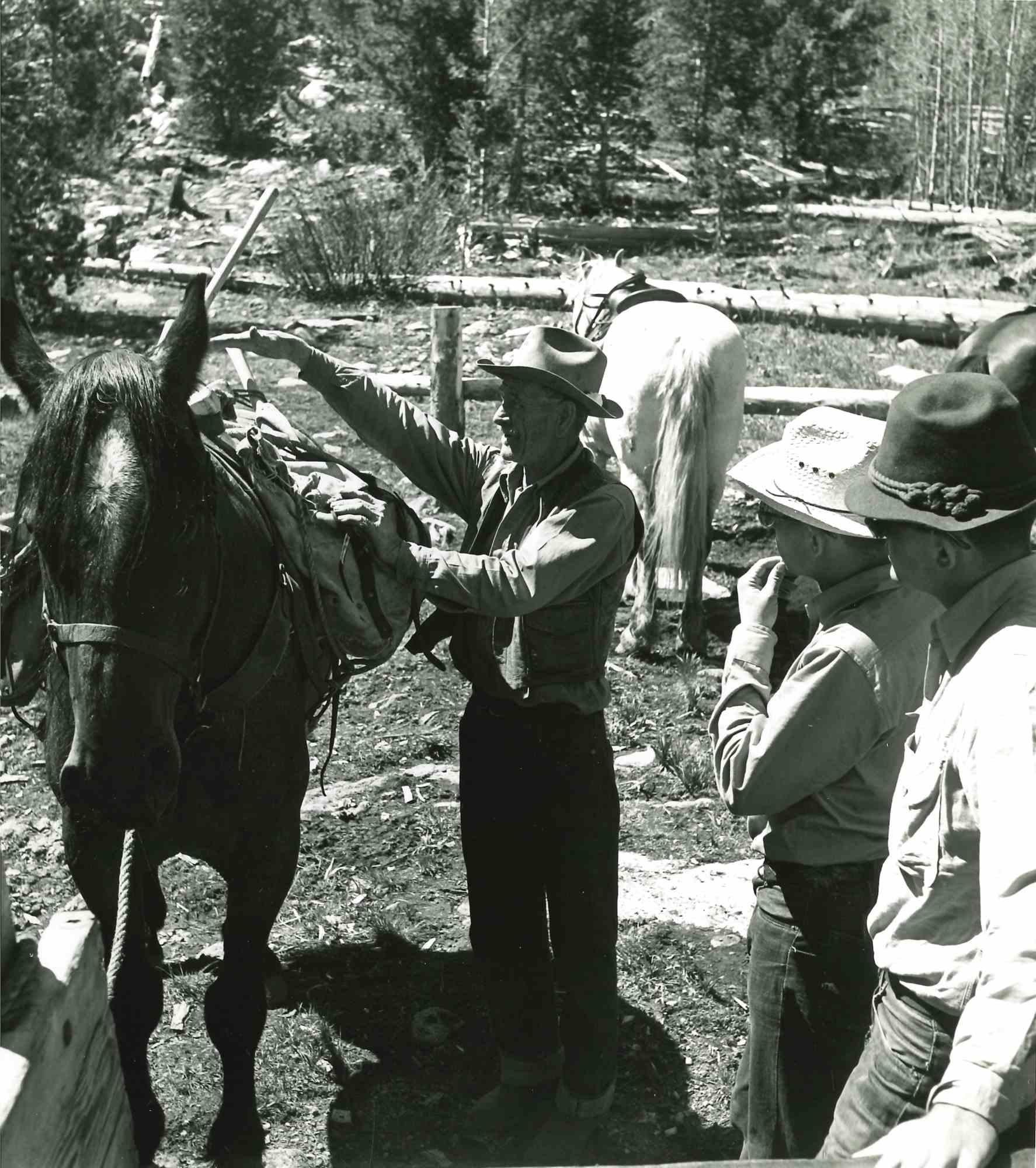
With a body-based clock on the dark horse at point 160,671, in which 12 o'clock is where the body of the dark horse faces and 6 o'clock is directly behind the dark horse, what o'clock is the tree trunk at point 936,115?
The tree trunk is roughly at 7 o'clock from the dark horse.

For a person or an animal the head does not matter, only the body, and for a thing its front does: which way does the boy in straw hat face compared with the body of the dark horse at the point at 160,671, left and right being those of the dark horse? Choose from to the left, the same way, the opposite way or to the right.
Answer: to the right

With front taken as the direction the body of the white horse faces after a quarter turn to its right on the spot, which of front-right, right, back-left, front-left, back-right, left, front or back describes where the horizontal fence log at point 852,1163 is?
back-right

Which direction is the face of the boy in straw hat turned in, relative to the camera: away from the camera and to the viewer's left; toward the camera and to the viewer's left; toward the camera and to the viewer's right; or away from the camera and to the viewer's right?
away from the camera and to the viewer's left

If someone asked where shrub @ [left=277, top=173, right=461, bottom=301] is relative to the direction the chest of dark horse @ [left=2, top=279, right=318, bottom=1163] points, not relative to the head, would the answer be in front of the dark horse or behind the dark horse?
behind

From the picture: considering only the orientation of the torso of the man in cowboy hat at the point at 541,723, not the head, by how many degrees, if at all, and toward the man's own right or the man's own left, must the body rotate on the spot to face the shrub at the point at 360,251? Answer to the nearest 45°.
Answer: approximately 135° to the man's own right

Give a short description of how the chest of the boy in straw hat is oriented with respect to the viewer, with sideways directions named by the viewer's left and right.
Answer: facing away from the viewer and to the left of the viewer

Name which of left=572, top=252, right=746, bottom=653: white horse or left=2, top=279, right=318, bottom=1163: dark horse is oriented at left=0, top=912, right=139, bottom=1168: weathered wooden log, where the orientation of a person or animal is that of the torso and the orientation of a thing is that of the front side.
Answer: the dark horse

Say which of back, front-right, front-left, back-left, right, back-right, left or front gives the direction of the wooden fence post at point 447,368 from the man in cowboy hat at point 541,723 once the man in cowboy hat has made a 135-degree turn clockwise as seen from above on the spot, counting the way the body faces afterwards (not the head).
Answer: front
